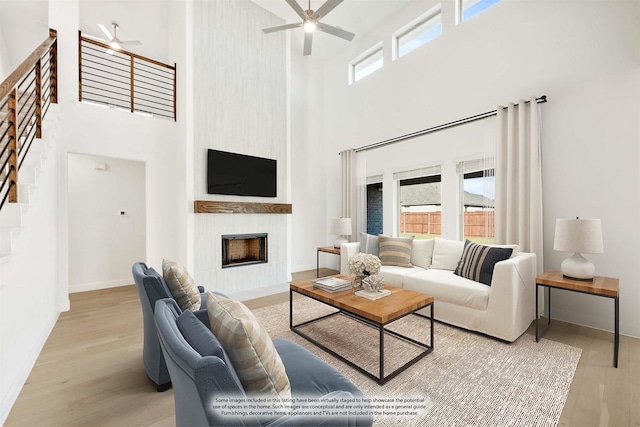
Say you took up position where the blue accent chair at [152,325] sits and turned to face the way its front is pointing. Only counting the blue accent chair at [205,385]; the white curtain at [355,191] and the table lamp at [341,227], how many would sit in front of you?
2

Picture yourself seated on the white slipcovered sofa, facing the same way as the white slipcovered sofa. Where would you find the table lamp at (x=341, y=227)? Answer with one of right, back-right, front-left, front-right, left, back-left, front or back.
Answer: right

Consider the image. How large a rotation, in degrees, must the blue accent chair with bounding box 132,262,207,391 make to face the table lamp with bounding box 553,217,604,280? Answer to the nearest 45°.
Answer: approximately 45° to its right

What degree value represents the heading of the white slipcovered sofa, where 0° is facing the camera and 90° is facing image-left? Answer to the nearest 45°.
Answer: approximately 45°

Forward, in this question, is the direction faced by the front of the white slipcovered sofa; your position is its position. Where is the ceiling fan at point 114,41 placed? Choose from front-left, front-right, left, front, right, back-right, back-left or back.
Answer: front-right

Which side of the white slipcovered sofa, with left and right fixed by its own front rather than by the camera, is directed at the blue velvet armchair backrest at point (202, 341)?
front

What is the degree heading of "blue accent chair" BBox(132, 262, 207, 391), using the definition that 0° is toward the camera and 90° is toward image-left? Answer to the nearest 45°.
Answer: approximately 225°

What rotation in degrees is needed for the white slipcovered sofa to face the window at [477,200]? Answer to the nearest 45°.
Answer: approximately 135° to its right

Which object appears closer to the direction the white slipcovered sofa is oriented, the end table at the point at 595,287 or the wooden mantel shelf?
the wooden mantel shelf

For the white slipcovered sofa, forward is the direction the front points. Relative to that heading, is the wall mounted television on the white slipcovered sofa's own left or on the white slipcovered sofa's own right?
on the white slipcovered sofa's own right

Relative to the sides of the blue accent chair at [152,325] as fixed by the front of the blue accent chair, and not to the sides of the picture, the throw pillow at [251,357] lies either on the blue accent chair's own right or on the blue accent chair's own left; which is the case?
on the blue accent chair's own right

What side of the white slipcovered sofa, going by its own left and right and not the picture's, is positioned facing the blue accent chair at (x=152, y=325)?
front
